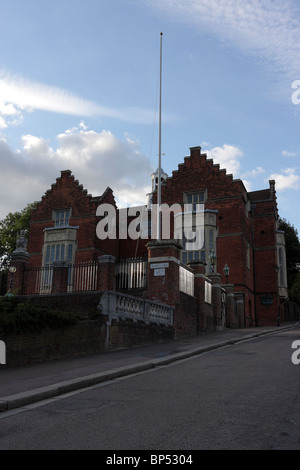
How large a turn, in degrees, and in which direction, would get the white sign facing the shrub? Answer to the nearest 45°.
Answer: approximately 45° to its right

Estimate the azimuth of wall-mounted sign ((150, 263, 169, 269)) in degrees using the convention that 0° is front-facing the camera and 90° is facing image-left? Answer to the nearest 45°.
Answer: approximately 0°

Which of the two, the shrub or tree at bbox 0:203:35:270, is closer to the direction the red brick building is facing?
the shrub

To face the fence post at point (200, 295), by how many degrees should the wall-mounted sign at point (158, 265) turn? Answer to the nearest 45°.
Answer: approximately 135° to its left

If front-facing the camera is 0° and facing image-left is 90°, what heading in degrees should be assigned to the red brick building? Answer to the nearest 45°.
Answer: approximately 45°

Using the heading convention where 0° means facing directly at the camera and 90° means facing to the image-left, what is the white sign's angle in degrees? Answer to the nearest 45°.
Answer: approximately 0°

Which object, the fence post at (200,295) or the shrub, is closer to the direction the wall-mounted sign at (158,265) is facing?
the shrub

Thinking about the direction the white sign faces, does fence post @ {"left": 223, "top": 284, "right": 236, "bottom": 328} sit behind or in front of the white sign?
behind

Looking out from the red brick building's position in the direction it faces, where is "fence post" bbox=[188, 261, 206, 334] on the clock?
The fence post is roughly at 11 o'clock from the red brick building.
